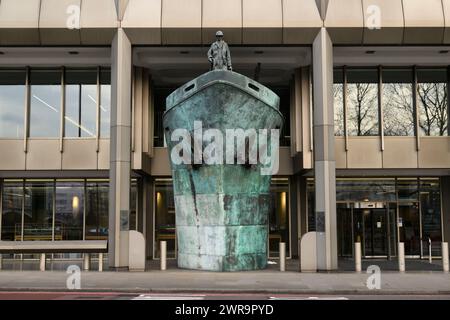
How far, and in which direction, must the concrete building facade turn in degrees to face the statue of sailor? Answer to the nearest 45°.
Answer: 0° — it already faces it

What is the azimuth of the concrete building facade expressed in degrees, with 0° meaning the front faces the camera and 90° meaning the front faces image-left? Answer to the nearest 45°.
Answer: approximately 0°

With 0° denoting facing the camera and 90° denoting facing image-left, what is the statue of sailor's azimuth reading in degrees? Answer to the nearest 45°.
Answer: approximately 0°

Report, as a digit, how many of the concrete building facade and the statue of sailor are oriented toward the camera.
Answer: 2

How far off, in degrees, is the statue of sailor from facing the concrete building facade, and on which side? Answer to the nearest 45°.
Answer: approximately 180°
